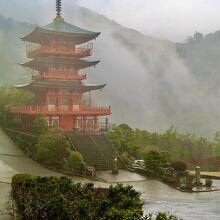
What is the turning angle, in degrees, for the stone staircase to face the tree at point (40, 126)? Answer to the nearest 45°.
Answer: approximately 135° to its right

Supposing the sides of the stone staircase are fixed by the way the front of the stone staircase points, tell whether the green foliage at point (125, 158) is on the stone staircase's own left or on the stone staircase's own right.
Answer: on the stone staircase's own left

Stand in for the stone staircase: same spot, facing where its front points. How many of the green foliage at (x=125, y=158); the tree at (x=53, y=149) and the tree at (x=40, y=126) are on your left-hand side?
1

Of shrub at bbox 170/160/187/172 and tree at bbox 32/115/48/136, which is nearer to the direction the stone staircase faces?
the shrub

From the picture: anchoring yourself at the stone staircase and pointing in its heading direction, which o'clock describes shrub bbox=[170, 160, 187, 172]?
The shrub is roughly at 10 o'clock from the stone staircase.

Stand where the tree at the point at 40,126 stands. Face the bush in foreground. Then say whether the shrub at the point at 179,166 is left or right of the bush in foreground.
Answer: left

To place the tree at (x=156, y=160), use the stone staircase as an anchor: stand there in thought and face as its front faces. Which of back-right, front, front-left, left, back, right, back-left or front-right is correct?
front-left

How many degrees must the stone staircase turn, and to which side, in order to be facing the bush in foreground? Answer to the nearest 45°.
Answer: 0° — it already faces it

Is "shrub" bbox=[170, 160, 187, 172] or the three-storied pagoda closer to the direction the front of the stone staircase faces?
the shrub

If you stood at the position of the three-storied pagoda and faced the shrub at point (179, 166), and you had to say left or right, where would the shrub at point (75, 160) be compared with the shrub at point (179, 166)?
right

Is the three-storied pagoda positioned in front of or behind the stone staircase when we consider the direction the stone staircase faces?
behind

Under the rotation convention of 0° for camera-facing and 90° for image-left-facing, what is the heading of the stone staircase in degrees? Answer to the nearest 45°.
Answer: approximately 0°
